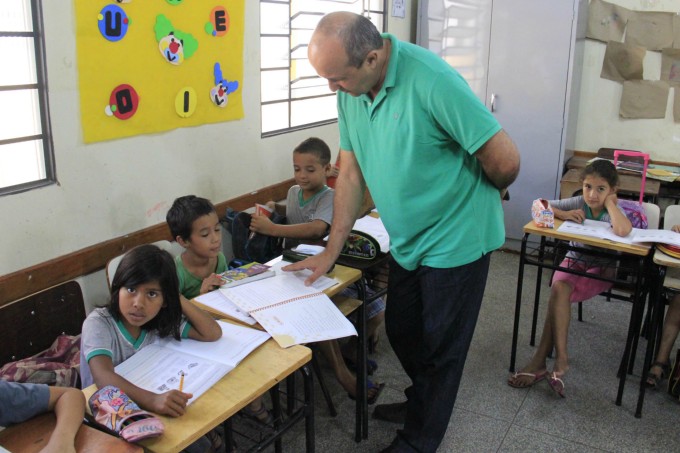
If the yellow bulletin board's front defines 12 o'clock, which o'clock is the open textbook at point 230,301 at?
The open textbook is roughly at 1 o'clock from the yellow bulletin board.

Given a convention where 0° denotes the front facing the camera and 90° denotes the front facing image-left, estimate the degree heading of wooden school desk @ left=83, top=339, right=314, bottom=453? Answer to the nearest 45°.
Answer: approximately 135°

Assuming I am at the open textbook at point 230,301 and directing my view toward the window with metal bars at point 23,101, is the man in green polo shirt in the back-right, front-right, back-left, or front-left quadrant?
back-right

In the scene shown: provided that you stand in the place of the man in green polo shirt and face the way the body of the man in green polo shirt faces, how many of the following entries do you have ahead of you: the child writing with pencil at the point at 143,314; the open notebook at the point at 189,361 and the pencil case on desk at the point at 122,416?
3

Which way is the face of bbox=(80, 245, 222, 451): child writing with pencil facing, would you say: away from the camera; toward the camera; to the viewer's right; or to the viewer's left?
toward the camera

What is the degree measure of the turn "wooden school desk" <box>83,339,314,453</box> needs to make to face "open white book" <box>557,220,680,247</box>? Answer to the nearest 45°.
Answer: approximately 90° to its right

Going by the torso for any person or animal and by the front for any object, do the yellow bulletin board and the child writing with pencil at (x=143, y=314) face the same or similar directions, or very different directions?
same or similar directions

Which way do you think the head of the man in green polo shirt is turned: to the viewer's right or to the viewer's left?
to the viewer's left

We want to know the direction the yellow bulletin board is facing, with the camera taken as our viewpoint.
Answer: facing the viewer and to the right of the viewer

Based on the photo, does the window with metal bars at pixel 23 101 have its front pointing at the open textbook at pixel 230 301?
yes
